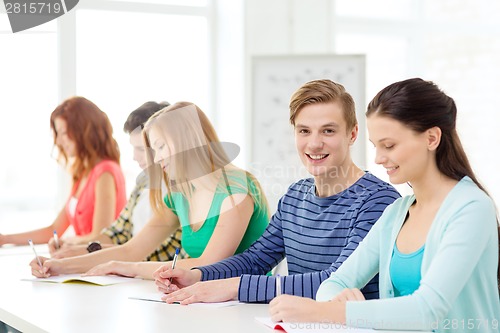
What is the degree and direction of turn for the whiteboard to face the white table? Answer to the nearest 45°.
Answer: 0° — it already faces it

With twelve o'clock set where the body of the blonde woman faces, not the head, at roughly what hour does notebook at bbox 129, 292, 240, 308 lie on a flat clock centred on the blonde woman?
The notebook is roughly at 11 o'clock from the blonde woman.

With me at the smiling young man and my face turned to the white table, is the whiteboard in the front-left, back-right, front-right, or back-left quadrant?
back-right

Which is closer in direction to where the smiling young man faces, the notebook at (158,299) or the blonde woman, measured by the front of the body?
the notebook

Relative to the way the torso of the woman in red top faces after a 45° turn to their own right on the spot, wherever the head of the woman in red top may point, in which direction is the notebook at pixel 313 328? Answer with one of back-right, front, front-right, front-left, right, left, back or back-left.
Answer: back-left

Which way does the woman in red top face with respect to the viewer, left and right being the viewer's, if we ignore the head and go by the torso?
facing to the left of the viewer

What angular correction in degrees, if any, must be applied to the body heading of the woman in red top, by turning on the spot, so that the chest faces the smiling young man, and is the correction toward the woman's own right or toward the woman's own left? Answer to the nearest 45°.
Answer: approximately 90° to the woman's own left

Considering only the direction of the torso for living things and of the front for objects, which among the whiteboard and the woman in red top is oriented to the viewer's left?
the woman in red top

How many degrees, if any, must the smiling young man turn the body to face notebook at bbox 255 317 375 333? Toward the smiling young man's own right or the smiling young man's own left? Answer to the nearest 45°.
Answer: approximately 45° to the smiling young man's own left

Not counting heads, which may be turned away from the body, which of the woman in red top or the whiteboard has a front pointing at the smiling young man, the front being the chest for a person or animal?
the whiteboard

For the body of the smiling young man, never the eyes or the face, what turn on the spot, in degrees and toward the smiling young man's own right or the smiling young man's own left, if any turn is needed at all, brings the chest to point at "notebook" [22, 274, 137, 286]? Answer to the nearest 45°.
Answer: approximately 45° to the smiling young man's own right

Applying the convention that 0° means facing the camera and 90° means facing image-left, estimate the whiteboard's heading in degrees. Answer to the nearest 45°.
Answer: approximately 0°
